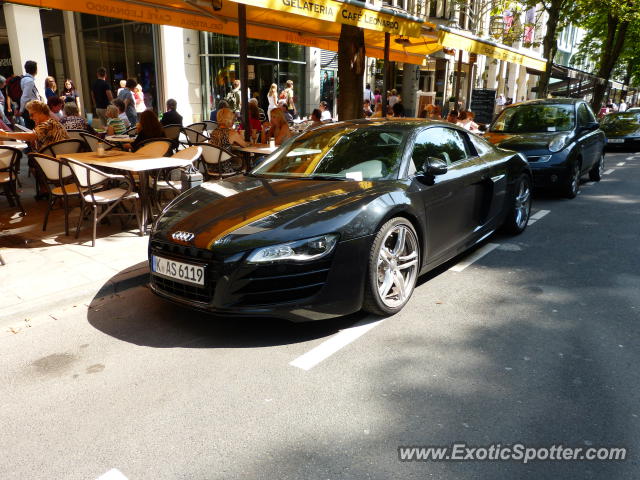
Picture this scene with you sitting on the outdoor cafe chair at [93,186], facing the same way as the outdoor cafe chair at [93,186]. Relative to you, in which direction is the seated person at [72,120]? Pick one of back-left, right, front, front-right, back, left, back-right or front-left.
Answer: front-left

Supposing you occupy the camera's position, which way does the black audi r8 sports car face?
facing the viewer and to the left of the viewer

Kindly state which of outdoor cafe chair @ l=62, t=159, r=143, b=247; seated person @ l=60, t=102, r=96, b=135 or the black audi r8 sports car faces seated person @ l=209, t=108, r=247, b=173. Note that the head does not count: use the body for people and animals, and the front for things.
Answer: the outdoor cafe chair

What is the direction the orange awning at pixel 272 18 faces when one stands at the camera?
facing the viewer and to the right of the viewer

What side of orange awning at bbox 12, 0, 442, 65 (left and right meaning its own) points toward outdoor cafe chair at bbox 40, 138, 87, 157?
right

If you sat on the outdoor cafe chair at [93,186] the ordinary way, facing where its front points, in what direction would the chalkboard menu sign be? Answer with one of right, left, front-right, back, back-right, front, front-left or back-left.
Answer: front

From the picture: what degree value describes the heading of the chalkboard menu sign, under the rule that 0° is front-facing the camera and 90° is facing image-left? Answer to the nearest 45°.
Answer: approximately 0°

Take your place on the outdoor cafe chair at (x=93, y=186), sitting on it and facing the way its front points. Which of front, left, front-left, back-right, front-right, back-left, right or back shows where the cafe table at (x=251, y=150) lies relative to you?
front

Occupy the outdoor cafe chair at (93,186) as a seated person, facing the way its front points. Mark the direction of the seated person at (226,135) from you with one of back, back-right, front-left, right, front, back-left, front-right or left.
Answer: front

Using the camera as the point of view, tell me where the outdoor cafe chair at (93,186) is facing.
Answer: facing away from the viewer and to the right of the viewer

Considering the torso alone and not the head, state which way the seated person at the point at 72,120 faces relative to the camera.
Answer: away from the camera

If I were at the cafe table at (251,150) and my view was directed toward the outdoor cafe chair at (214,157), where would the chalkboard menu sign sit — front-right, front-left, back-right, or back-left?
back-right

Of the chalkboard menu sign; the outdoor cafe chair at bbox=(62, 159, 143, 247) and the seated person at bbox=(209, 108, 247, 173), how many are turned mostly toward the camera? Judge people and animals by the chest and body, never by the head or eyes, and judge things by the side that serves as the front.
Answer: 1
